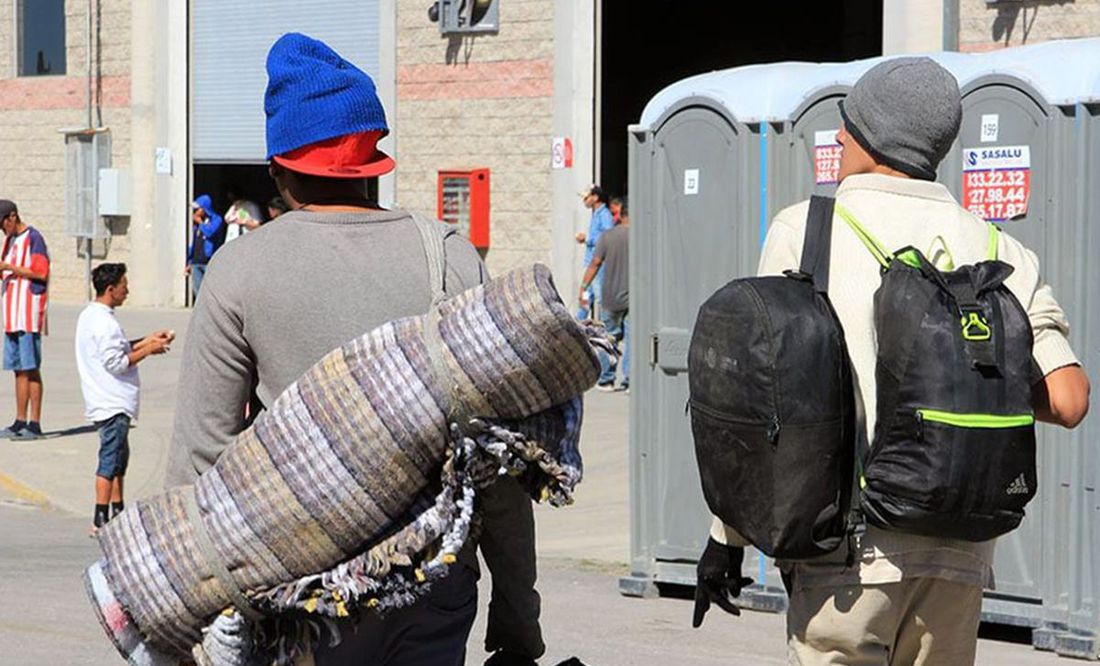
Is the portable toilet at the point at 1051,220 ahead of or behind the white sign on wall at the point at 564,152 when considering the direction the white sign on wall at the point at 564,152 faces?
ahead

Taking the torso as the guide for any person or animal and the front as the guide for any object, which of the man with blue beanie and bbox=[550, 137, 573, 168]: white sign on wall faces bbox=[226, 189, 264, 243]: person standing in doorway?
the man with blue beanie

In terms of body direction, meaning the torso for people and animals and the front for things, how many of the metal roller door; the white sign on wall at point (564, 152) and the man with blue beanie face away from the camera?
1

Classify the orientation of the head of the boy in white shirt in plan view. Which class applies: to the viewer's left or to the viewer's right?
to the viewer's right

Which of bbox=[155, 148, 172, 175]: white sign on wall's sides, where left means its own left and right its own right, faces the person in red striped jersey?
front

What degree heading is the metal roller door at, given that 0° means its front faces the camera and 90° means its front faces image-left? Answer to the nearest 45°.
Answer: approximately 0°

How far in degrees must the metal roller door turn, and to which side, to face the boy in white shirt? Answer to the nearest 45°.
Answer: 0° — it already faces them

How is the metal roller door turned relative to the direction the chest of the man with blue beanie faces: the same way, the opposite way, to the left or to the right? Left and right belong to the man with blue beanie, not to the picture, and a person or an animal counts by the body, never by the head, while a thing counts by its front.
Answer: the opposite way

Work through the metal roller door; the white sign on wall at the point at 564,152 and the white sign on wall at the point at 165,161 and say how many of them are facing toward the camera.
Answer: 3

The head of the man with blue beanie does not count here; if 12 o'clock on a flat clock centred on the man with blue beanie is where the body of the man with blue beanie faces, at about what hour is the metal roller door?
The metal roller door is roughly at 12 o'clock from the man with blue beanie.
